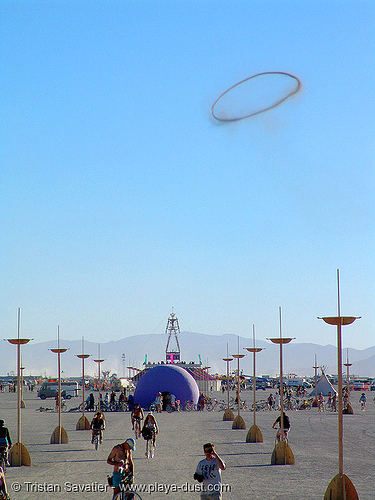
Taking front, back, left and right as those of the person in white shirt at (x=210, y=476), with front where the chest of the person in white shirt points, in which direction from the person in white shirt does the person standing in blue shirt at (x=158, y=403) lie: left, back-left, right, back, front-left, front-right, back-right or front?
back

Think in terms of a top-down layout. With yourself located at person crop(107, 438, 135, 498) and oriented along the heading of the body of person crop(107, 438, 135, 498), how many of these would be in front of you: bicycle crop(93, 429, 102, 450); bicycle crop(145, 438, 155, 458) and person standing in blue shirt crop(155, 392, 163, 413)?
0

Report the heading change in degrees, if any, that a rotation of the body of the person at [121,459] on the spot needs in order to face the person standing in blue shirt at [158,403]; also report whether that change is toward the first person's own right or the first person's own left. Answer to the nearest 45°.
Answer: approximately 135° to the first person's own left

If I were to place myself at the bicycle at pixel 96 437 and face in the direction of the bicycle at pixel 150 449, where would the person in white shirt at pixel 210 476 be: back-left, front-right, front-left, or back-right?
front-right

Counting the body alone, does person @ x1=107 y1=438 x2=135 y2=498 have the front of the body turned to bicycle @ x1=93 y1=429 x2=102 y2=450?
no

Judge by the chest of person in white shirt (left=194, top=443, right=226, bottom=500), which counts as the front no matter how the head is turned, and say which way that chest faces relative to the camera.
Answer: toward the camera

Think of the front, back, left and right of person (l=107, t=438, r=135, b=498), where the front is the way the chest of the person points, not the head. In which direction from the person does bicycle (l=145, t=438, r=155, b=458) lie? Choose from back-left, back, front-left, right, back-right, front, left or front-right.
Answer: back-left

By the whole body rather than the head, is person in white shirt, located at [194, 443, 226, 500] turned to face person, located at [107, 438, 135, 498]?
no

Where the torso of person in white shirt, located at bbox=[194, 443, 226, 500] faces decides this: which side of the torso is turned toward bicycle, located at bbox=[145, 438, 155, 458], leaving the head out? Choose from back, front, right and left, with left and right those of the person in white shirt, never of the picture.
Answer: back

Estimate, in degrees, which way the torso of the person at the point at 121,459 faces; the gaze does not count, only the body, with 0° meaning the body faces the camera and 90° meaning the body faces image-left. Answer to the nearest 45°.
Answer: approximately 315°

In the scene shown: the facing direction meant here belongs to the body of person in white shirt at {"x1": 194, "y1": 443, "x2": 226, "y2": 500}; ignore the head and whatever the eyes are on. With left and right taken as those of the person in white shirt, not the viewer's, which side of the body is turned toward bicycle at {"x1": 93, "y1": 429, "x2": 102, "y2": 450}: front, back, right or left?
back

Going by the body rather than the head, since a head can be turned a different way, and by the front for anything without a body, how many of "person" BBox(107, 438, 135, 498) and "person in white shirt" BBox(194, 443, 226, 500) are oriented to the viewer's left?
0

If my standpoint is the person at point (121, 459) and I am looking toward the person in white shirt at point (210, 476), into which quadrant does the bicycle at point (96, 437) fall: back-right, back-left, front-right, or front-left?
back-left

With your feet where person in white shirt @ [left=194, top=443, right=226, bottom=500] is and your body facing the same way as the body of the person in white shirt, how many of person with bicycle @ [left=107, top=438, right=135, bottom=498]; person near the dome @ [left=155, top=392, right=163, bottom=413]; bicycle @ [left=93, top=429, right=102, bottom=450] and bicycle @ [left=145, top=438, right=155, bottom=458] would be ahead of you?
0
